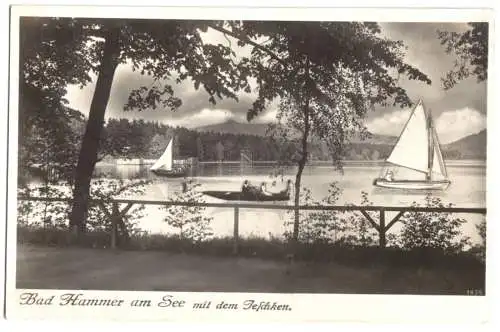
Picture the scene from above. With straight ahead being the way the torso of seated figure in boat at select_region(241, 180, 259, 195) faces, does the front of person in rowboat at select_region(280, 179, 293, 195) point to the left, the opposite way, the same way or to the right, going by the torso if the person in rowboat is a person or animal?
the opposite way

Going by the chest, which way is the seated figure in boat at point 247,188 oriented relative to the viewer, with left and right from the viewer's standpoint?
facing to the right of the viewer

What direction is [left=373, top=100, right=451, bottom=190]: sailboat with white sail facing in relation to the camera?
to the viewer's right

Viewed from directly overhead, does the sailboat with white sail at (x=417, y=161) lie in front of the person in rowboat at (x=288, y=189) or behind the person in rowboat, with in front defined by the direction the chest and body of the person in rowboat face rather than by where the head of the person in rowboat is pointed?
behind

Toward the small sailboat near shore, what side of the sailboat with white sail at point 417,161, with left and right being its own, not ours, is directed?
back

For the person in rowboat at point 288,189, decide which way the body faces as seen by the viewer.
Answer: to the viewer's left

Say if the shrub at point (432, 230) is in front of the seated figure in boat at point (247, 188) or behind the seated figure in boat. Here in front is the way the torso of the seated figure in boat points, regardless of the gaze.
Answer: in front

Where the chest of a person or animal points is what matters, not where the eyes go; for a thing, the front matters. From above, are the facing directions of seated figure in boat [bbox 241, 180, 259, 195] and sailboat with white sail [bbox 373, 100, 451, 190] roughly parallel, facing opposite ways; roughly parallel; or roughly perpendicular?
roughly parallel

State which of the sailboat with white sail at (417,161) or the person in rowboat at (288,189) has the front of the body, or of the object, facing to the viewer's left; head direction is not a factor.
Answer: the person in rowboat

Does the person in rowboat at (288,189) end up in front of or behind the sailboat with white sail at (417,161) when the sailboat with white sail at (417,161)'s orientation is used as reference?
behind

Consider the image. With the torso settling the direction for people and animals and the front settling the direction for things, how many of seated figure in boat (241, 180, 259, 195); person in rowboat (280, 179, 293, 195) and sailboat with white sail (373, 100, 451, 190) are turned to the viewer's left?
1
